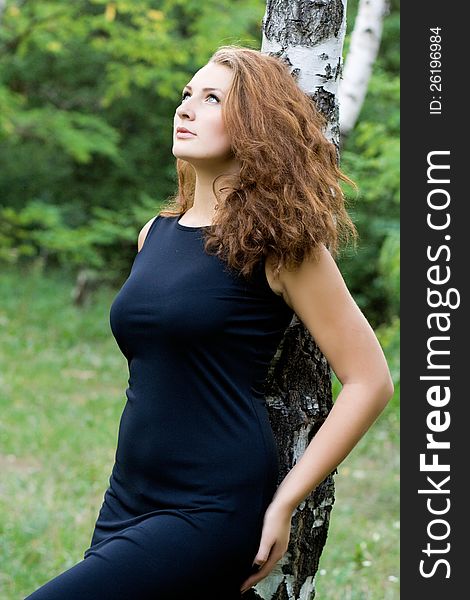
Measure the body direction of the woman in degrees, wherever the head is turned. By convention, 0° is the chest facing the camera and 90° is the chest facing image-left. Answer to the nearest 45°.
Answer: approximately 45°

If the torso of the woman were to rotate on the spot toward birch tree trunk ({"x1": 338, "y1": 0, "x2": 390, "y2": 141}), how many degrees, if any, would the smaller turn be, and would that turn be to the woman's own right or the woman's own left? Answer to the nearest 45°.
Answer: approximately 135° to the woman's own right

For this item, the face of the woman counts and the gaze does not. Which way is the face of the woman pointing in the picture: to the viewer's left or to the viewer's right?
to the viewer's left
